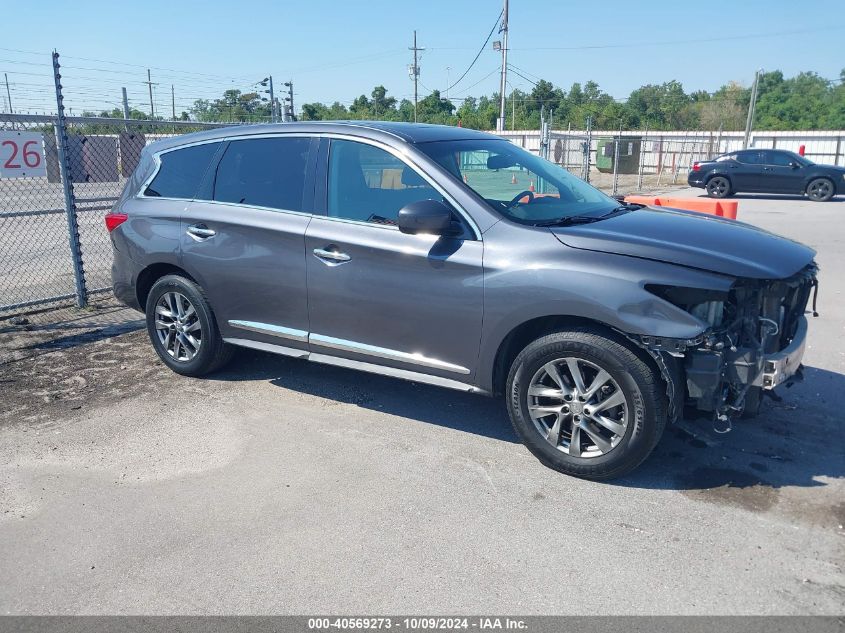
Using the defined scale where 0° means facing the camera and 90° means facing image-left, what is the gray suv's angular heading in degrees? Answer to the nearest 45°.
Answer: approximately 315°

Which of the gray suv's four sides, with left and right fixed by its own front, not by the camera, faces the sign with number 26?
back

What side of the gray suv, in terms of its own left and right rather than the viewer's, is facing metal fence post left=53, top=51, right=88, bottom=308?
back

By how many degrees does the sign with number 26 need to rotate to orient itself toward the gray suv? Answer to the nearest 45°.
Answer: approximately 45° to its left
